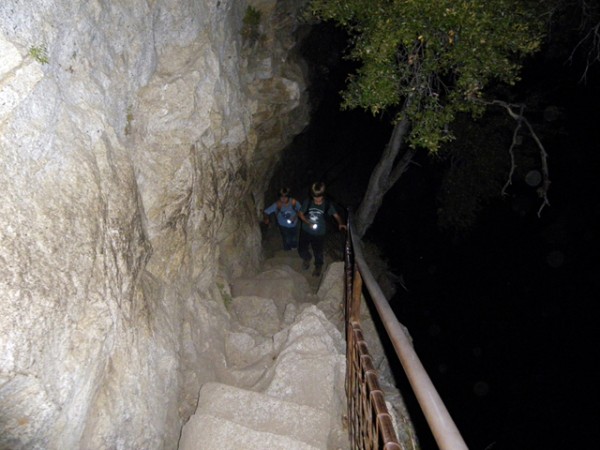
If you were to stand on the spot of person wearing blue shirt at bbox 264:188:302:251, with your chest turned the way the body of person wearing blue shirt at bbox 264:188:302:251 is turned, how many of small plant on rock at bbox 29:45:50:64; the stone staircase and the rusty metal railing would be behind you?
0

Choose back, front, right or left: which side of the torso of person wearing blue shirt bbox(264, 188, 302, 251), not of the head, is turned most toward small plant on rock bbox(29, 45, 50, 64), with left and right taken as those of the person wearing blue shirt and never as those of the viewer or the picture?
front

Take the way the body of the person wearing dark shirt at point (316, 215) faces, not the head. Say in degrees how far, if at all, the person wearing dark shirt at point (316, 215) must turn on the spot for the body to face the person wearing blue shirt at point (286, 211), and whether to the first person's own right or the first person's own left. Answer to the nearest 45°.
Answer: approximately 135° to the first person's own right

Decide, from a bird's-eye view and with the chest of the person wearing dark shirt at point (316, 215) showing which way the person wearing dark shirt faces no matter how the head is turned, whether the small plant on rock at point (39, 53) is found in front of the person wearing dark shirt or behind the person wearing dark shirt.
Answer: in front

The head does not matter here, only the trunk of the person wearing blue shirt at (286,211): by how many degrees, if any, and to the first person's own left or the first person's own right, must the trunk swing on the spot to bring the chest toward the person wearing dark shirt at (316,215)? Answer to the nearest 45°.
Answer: approximately 45° to the first person's own left

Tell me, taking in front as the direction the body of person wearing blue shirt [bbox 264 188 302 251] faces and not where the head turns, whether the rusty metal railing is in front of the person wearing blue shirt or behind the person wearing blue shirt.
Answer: in front

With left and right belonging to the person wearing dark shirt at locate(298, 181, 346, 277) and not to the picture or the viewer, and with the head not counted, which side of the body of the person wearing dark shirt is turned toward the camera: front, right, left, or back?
front

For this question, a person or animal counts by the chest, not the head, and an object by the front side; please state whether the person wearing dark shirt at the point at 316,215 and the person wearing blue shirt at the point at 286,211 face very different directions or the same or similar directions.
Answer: same or similar directions

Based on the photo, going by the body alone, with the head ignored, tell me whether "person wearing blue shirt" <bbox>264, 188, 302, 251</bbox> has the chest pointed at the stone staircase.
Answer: yes

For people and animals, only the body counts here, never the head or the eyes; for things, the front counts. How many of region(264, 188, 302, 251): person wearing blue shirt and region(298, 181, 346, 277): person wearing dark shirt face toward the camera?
2
